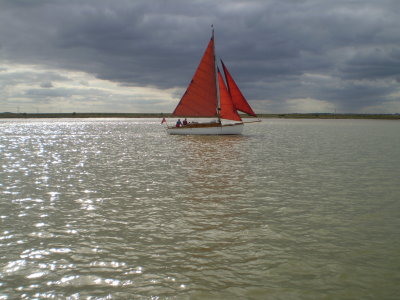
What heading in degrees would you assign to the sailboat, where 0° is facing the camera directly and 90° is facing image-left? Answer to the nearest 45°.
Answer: approximately 270°
